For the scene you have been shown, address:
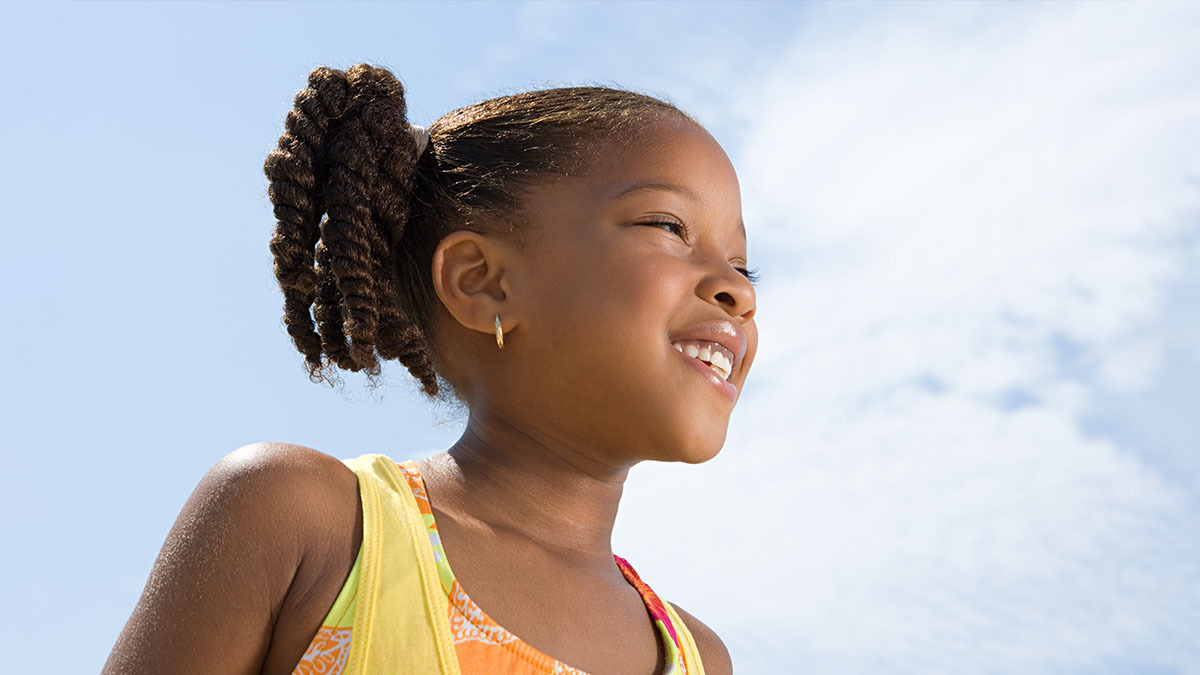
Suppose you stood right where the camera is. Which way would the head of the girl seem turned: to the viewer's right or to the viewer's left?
to the viewer's right

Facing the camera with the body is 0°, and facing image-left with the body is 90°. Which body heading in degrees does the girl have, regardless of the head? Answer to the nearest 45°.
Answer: approximately 315°
